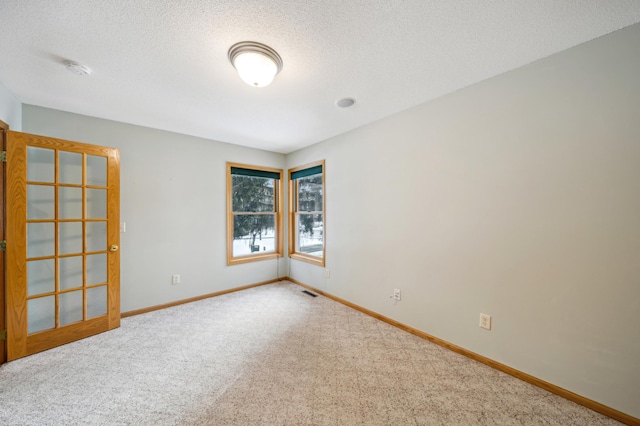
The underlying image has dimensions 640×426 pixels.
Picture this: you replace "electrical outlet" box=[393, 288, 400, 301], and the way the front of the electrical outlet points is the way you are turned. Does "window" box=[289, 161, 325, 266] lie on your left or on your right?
on your right

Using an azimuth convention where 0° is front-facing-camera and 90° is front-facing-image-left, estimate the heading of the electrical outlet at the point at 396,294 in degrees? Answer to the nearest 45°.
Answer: approximately 45°

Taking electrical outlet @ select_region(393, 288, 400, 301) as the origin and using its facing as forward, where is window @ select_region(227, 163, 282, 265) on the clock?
The window is roughly at 2 o'clock from the electrical outlet.

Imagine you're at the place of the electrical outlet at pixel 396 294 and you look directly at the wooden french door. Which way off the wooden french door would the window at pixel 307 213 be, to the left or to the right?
right

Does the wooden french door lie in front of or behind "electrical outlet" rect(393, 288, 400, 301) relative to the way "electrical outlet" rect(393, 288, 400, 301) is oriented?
in front

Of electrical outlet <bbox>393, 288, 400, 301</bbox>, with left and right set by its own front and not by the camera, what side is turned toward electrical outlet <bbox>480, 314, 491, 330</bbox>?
left

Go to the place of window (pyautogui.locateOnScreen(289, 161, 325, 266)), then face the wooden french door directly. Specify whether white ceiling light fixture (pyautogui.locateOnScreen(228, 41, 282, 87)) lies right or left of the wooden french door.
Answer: left
